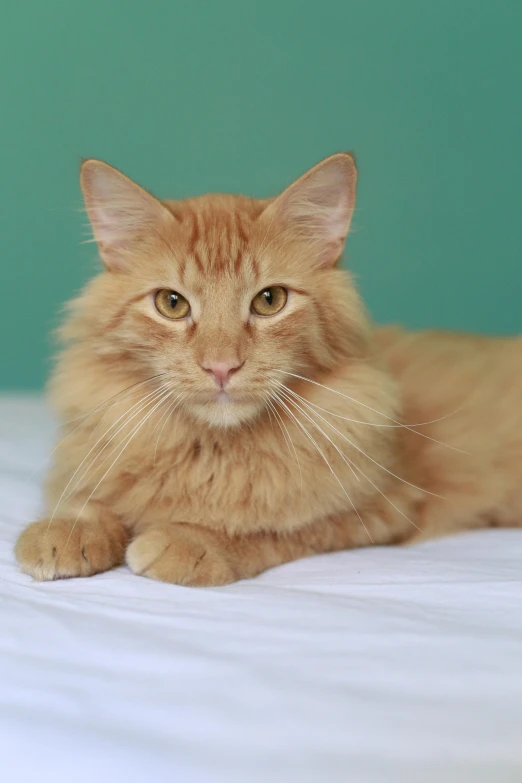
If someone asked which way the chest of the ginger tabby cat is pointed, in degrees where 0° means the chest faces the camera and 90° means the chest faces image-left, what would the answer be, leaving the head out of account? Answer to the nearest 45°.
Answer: approximately 45°
